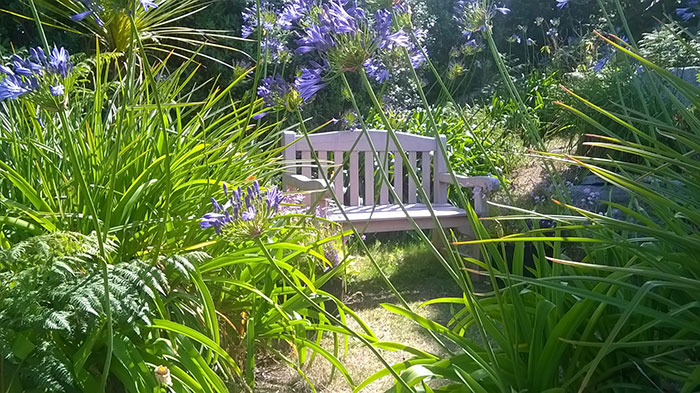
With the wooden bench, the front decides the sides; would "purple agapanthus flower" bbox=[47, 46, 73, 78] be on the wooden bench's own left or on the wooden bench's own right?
on the wooden bench's own right

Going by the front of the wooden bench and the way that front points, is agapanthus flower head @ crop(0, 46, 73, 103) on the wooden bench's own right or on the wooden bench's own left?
on the wooden bench's own right

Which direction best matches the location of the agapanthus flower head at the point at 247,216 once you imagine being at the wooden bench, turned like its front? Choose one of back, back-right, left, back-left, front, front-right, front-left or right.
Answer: front-right

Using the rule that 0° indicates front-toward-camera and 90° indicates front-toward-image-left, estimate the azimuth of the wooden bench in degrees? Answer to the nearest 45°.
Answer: approximately 315°

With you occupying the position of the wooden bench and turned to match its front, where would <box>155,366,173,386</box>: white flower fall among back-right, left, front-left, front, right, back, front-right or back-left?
front-right

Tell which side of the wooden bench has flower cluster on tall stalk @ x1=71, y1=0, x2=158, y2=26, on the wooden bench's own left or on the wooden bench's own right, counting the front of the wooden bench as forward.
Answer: on the wooden bench's own right

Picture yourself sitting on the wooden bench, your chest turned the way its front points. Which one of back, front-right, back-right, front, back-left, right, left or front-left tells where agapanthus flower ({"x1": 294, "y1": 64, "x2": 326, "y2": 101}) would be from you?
front-right

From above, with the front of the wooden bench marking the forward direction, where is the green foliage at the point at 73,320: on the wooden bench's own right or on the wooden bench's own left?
on the wooden bench's own right

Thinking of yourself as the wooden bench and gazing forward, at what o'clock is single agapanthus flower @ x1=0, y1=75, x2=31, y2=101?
The single agapanthus flower is roughly at 2 o'clock from the wooden bench.

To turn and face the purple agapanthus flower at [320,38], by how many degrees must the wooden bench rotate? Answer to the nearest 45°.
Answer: approximately 45° to its right

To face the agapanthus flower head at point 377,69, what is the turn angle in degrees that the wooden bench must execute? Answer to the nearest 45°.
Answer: approximately 45° to its right

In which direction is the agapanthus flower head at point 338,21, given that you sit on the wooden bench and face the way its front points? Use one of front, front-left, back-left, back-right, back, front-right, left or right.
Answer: front-right

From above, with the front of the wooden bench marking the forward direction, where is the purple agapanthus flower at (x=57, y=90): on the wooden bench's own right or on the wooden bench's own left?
on the wooden bench's own right
